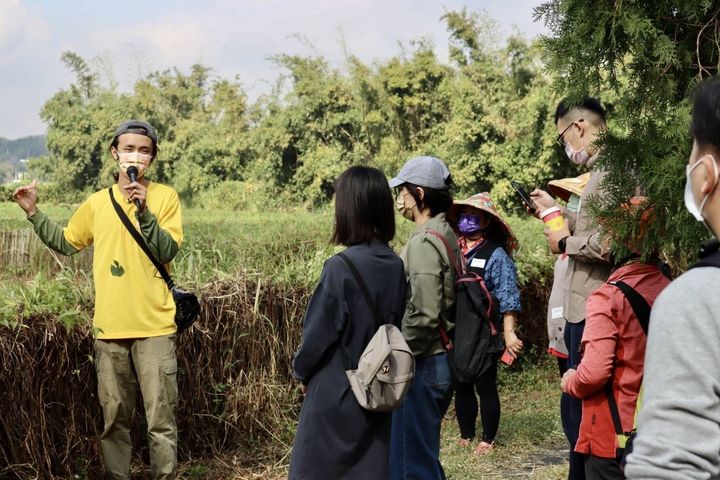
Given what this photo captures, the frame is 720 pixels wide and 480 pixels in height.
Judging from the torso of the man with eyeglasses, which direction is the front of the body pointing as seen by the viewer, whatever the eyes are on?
to the viewer's left

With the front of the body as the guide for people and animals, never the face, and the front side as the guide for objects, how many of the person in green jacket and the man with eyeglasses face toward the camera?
0

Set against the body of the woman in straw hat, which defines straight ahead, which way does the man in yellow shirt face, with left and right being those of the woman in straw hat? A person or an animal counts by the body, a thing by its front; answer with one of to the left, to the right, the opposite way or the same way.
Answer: to the left

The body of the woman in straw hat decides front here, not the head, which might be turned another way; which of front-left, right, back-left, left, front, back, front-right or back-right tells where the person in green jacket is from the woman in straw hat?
front-left

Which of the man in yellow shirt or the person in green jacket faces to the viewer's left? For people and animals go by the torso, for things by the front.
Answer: the person in green jacket

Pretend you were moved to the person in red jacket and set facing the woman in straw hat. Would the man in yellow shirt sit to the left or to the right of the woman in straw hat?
left

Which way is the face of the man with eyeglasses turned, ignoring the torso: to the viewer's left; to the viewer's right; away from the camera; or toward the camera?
to the viewer's left

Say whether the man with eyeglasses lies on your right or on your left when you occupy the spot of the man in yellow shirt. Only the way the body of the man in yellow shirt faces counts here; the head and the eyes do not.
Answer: on your left

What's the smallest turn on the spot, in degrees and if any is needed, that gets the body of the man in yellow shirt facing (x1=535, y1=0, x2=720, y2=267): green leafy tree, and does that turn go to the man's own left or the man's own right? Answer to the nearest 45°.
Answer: approximately 45° to the man's own left

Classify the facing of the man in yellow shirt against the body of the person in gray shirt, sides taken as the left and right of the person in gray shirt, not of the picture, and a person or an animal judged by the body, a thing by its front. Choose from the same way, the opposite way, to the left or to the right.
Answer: the opposite way
